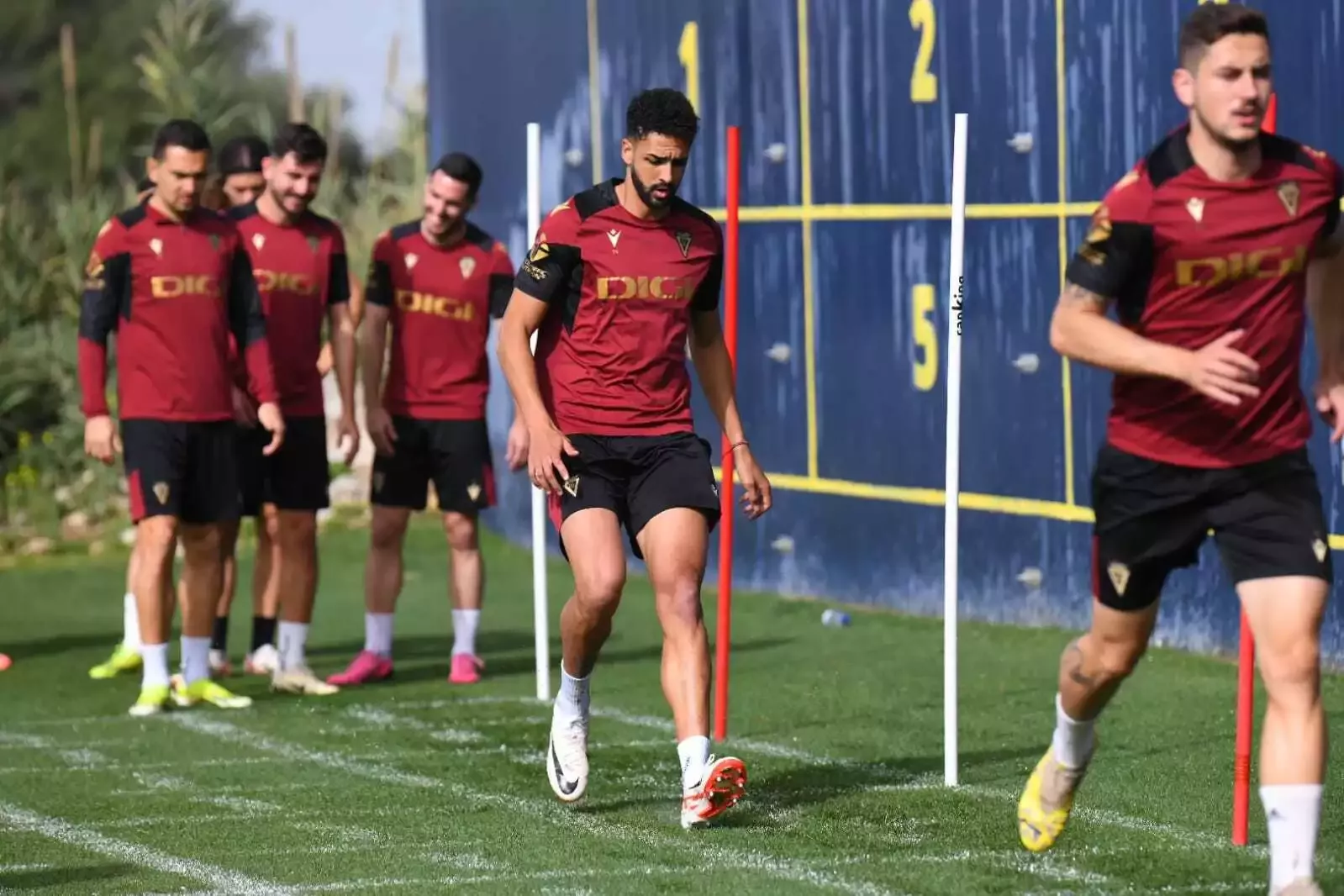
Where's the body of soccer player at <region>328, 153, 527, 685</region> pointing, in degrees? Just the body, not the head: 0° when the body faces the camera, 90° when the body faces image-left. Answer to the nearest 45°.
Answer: approximately 0°

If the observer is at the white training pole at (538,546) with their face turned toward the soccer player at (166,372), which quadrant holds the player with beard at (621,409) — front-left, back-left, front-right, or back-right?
back-left

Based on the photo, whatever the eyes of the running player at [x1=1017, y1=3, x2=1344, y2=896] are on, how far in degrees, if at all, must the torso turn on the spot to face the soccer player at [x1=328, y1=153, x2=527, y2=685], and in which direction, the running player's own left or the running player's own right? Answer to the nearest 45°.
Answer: approximately 180°

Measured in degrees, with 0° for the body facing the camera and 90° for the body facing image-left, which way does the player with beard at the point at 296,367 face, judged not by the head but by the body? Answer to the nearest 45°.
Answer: approximately 315°

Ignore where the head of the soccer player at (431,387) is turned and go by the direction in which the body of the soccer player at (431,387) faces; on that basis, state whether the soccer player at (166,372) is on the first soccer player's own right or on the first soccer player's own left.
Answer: on the first soccer player's own right

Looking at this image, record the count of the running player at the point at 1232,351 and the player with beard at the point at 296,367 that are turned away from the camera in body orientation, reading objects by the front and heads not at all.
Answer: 0

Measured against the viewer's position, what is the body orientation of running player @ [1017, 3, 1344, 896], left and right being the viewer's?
facing the viewer and to the right of the viewer

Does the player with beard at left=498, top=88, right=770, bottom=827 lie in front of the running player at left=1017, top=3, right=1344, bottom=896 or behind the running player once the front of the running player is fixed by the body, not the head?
behind

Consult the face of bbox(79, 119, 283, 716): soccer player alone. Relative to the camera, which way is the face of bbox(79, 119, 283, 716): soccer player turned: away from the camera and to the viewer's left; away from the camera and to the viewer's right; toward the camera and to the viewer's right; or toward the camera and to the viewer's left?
toward the camera and to the viewer's right

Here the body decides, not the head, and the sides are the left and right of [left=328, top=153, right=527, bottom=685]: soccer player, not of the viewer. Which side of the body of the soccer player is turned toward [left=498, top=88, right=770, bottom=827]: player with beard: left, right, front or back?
front

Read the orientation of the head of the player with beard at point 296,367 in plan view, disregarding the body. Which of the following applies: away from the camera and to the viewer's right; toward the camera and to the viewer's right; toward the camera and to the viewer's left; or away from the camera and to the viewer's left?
toward the camera and to the viewer's right
